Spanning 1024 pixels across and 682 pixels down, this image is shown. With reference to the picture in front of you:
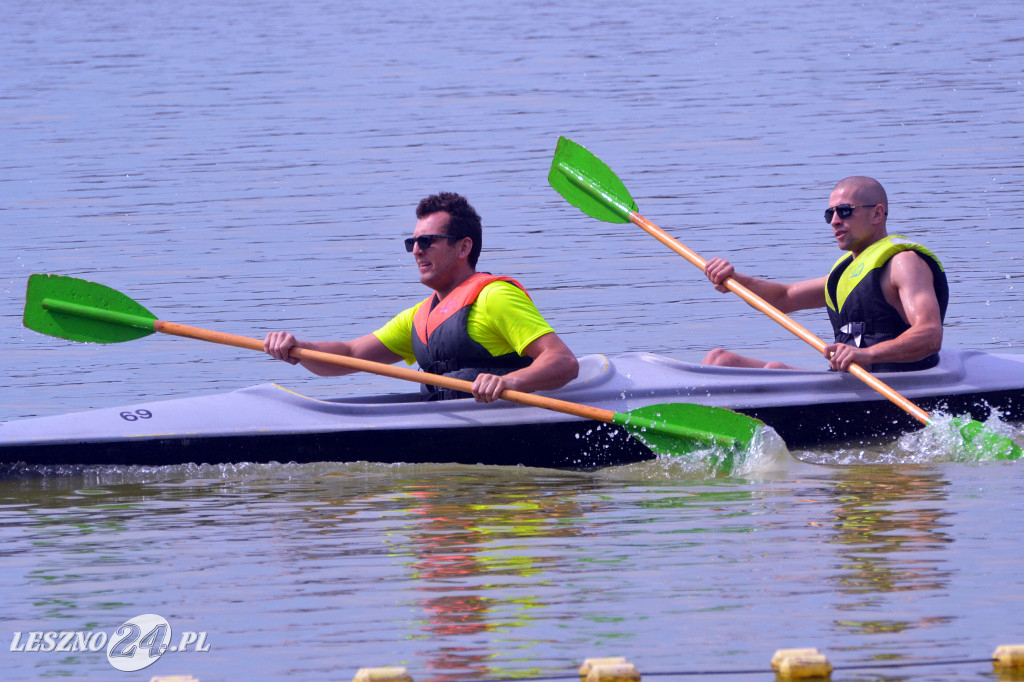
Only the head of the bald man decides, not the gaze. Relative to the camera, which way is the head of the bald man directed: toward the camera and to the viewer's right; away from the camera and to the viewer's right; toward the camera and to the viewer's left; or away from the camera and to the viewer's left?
toward the camera and to the viewer's left

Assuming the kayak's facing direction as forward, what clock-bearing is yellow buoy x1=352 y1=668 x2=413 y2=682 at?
The yellow buoy is roughly at 9 o'clock from the kayak.

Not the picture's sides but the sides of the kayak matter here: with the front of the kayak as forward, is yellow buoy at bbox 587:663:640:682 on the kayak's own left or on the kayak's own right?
on the kayak's own left

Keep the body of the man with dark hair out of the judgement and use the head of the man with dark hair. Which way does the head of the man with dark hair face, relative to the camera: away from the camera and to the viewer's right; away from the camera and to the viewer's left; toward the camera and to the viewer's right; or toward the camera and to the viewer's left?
toward the camera and to the viewer's left

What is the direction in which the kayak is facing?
to the viewer's left

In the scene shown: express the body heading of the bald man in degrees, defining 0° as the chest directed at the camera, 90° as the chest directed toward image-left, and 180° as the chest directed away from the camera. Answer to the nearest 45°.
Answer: approximately 45°

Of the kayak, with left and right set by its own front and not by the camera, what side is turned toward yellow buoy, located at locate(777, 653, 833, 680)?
left

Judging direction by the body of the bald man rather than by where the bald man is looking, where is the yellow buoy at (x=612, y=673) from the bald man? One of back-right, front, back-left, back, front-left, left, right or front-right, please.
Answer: front-left

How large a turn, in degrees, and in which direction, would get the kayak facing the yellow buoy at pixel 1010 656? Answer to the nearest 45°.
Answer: approximately 135° to its left

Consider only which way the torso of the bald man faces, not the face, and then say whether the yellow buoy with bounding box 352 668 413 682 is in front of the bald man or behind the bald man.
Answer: in front
